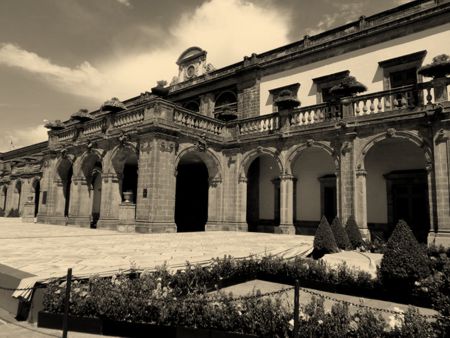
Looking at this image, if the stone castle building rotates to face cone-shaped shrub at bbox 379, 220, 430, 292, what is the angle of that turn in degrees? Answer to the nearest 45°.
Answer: approximately 45° to its left

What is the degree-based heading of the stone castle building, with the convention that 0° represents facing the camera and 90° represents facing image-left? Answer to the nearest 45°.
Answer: approximately 45°

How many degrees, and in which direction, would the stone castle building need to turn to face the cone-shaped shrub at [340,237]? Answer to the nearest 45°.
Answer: approximately 45° to its left

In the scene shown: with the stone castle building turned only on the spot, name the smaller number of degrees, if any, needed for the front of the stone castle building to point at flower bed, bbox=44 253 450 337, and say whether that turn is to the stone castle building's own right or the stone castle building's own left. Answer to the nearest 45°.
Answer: approximately 45° to the stone castle building's own left

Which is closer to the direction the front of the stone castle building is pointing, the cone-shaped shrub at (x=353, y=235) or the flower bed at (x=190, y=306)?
the flower bed

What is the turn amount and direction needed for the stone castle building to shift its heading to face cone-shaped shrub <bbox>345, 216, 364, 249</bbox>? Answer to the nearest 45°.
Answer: approximately 45° to its left

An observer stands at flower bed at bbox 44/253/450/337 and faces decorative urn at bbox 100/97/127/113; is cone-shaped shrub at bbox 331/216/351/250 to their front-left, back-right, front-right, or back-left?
front-right

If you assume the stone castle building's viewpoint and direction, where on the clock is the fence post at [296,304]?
The fence post is roughly at 11 o'clock from the stone castle building.

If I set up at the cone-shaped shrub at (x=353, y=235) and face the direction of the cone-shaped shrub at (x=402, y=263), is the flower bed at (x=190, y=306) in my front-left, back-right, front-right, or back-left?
front-right
